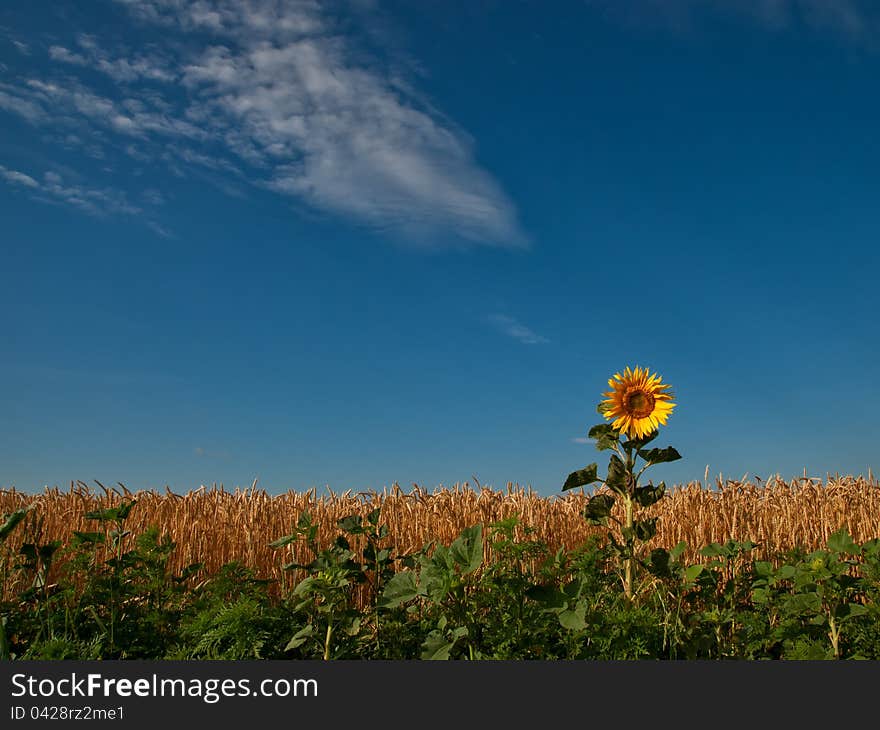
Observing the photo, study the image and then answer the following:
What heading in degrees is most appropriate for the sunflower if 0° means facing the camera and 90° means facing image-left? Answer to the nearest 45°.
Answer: approximately 0°
